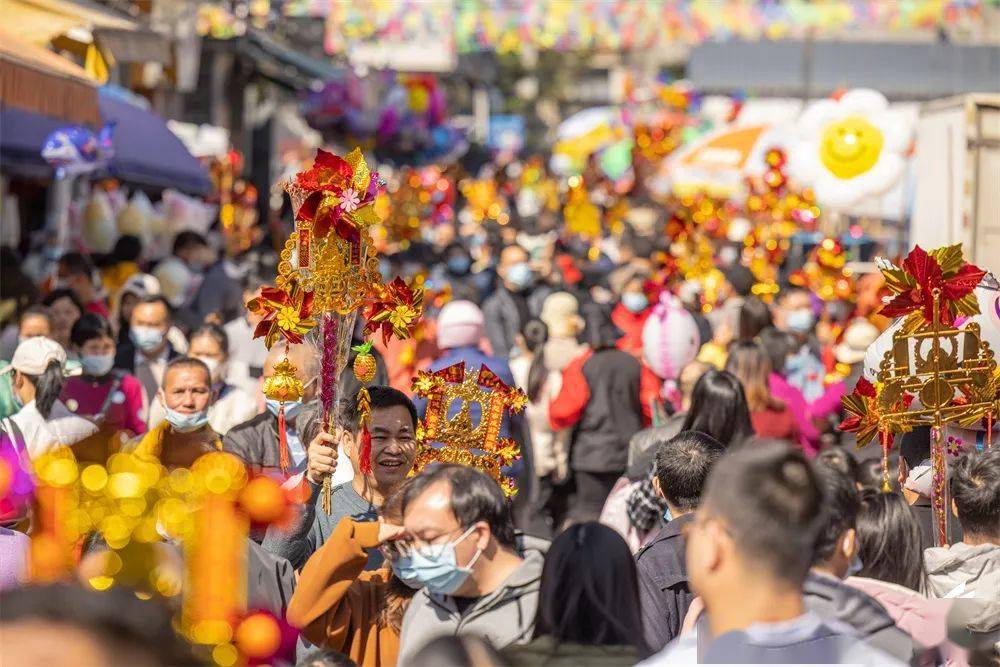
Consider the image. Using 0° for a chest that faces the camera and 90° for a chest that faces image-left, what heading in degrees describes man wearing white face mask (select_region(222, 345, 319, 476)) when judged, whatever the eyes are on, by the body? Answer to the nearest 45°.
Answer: approximately 315°

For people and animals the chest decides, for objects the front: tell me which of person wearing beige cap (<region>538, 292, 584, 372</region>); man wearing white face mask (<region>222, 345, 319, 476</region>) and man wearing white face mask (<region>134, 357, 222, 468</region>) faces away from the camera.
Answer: the person wearing beige cap

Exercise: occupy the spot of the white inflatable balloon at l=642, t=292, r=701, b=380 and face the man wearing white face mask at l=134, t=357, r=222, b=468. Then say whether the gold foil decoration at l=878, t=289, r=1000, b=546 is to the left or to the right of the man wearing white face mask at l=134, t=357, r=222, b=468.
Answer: left

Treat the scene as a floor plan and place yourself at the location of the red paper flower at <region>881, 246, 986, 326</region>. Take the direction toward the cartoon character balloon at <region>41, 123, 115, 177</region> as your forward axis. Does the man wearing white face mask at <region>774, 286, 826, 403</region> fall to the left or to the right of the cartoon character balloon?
right

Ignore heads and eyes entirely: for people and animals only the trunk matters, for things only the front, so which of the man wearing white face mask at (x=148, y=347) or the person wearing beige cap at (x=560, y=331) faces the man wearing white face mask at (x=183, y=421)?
the man wearing white face mask at (x=148, y=347)

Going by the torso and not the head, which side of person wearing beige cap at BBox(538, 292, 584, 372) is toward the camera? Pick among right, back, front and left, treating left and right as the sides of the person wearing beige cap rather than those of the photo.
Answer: back

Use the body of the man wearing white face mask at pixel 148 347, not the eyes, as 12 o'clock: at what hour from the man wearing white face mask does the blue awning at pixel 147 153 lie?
The blue awning is roughly at 6 o'clock from the man wearing white face mask.

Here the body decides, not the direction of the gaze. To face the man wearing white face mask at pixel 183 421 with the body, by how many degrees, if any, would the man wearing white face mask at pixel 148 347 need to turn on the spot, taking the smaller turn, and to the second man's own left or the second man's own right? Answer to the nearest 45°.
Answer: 0° — they already face them
